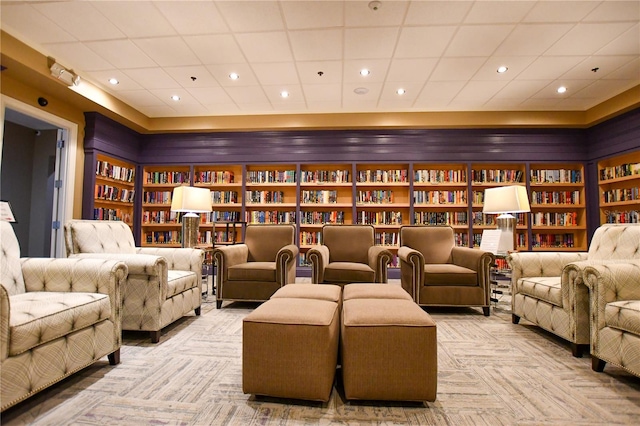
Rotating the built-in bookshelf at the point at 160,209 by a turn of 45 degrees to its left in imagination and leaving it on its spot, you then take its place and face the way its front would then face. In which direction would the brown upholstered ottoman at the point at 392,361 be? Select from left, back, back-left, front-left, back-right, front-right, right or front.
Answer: front-right

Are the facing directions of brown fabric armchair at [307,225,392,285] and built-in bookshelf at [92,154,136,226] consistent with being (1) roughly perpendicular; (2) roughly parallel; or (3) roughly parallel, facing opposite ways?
roughly perpendicular

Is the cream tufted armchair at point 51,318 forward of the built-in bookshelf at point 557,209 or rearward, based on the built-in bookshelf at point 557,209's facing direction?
forward

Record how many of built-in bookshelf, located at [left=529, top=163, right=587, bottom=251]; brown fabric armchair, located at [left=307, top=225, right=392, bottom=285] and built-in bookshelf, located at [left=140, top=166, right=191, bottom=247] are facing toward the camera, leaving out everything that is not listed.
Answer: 3

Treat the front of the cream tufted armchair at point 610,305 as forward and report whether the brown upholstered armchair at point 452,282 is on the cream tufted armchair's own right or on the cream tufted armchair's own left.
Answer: on the cream tufted armchair's own right

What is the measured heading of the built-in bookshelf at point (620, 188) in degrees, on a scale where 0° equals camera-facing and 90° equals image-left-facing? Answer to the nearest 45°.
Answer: approximately 45°

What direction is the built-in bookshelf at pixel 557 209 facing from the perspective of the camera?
toward the camera

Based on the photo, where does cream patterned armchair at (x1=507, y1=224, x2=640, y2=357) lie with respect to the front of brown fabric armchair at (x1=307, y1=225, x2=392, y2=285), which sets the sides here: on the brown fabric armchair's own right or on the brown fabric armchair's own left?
on the brown fabric armchair's own left

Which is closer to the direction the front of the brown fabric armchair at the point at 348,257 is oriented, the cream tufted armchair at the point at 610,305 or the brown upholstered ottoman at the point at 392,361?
the brown upholstered ottoman

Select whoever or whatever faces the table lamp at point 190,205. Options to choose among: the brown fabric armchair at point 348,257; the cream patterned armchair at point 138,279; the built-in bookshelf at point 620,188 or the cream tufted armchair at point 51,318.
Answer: the built-in bookshelf

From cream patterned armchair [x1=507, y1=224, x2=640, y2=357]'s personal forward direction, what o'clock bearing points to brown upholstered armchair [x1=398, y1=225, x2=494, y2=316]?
The brown upholstered armchair is roughly at 2 o'clock from the cream patterned armchair.

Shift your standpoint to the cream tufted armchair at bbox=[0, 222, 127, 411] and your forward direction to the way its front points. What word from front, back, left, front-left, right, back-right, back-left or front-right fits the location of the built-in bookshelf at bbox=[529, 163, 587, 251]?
front-left

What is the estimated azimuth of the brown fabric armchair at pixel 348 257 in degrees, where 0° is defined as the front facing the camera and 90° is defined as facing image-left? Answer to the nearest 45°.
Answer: approximately 0°

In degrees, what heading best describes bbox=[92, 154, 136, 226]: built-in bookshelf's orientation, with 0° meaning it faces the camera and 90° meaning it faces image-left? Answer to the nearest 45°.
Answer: approximately 315°

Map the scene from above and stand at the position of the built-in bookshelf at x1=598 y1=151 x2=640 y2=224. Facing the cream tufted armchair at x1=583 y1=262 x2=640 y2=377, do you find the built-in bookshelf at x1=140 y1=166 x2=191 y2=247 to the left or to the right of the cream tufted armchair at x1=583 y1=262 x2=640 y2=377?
right

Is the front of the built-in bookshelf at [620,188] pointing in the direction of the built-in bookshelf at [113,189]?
yes

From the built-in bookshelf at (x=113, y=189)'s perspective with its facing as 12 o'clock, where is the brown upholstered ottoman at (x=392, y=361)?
The brown upholstered ottoman is roughly at 1 o'clock from the built-in bookshelf.
